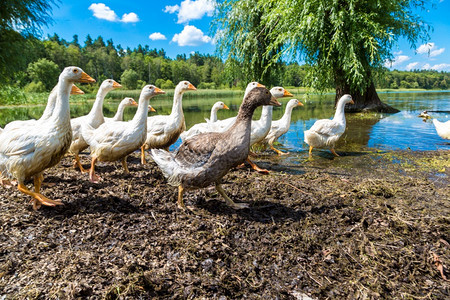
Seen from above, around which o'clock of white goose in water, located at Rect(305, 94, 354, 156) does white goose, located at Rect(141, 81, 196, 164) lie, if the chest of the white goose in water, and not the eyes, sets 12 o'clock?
The white goose is roughly at 5 o'clock from the white goose in water.

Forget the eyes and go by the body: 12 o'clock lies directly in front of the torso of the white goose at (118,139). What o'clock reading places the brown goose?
The brown goose is roughly at 2 o'clock from the white goose.

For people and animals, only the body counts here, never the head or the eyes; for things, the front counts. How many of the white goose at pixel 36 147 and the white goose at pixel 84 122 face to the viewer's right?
2

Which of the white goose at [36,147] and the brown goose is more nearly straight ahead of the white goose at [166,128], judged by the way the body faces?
the brown goose

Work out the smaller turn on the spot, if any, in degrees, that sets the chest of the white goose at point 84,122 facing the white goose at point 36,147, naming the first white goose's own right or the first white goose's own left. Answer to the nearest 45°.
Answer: approximately 90° to the first white goose's own right

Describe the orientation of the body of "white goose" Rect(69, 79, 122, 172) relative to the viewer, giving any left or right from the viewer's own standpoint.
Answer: facing to the right of the viewer

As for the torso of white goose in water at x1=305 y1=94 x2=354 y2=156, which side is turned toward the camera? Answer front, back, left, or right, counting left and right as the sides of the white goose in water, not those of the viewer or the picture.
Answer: right

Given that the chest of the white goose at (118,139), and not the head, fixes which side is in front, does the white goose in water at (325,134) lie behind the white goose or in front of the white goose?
in front

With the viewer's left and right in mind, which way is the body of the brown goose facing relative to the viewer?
facing to the right of the viewer

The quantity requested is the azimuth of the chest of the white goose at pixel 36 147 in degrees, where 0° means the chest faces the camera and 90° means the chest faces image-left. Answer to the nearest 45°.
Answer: approximately 270°

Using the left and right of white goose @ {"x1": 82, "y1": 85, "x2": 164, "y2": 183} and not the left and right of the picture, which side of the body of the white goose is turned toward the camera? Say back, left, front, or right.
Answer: right

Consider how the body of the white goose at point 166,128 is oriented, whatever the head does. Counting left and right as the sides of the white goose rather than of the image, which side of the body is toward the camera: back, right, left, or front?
right

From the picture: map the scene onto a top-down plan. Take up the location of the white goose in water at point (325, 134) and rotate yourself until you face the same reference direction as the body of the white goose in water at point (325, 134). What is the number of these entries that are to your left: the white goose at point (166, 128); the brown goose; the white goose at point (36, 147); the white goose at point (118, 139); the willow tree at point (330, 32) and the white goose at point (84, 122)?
1
